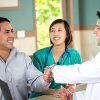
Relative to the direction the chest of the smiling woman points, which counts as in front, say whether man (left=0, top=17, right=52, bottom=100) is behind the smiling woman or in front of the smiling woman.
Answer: in front

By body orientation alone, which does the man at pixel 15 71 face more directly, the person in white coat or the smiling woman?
the person in white coat

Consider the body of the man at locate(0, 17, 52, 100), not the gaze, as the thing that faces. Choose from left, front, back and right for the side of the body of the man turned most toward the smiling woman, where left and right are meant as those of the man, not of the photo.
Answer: left

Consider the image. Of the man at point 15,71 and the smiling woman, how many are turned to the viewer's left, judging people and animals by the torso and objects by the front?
0

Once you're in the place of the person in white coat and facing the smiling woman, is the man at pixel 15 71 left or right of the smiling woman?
left

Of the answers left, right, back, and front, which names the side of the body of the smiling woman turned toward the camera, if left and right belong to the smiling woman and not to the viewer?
front

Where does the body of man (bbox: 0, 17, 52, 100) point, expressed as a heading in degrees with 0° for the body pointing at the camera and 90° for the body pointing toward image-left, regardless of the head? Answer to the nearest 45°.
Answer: approximately 315°

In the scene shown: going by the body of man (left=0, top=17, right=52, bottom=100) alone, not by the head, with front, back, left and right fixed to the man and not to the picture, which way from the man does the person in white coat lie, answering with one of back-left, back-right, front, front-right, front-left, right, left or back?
front

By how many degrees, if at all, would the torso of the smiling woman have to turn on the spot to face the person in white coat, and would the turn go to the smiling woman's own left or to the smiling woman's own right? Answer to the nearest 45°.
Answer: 0° — they already face them
